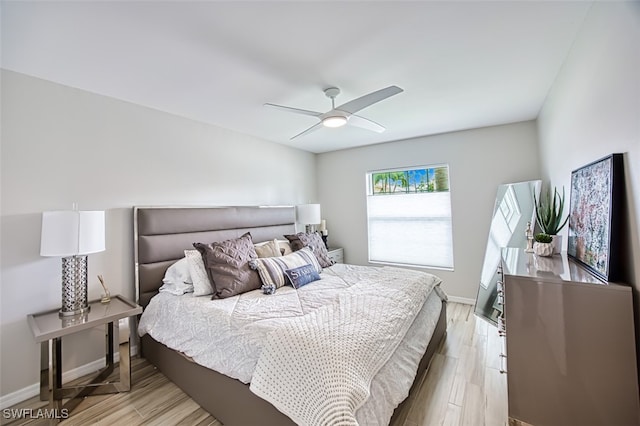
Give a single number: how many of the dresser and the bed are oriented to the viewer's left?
1

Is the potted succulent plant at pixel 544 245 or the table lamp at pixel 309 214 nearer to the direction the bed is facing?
the potted succulent plant

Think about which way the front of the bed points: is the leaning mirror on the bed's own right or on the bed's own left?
on the bed's own left

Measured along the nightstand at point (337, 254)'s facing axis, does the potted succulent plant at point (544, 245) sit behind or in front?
in front

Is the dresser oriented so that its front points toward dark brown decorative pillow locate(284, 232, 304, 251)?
yes

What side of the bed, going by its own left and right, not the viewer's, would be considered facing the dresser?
front

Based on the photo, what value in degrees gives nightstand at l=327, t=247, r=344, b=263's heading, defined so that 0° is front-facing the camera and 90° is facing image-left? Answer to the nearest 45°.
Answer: approximately 315°

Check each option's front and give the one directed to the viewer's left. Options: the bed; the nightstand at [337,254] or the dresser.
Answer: the dresser

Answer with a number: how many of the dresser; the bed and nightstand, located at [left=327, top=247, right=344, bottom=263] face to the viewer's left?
1

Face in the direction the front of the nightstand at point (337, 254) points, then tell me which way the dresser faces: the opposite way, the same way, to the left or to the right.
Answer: the opposite way

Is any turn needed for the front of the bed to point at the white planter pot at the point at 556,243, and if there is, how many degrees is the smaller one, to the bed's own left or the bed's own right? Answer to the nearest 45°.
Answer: approximately 45° to the bed's own left

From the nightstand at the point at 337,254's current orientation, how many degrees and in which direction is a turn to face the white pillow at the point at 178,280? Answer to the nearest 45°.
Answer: approximately 90° to its right

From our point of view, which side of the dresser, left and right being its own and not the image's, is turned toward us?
left

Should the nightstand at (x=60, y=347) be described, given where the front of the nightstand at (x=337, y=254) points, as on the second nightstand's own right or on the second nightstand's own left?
on the second nightstand's own right
